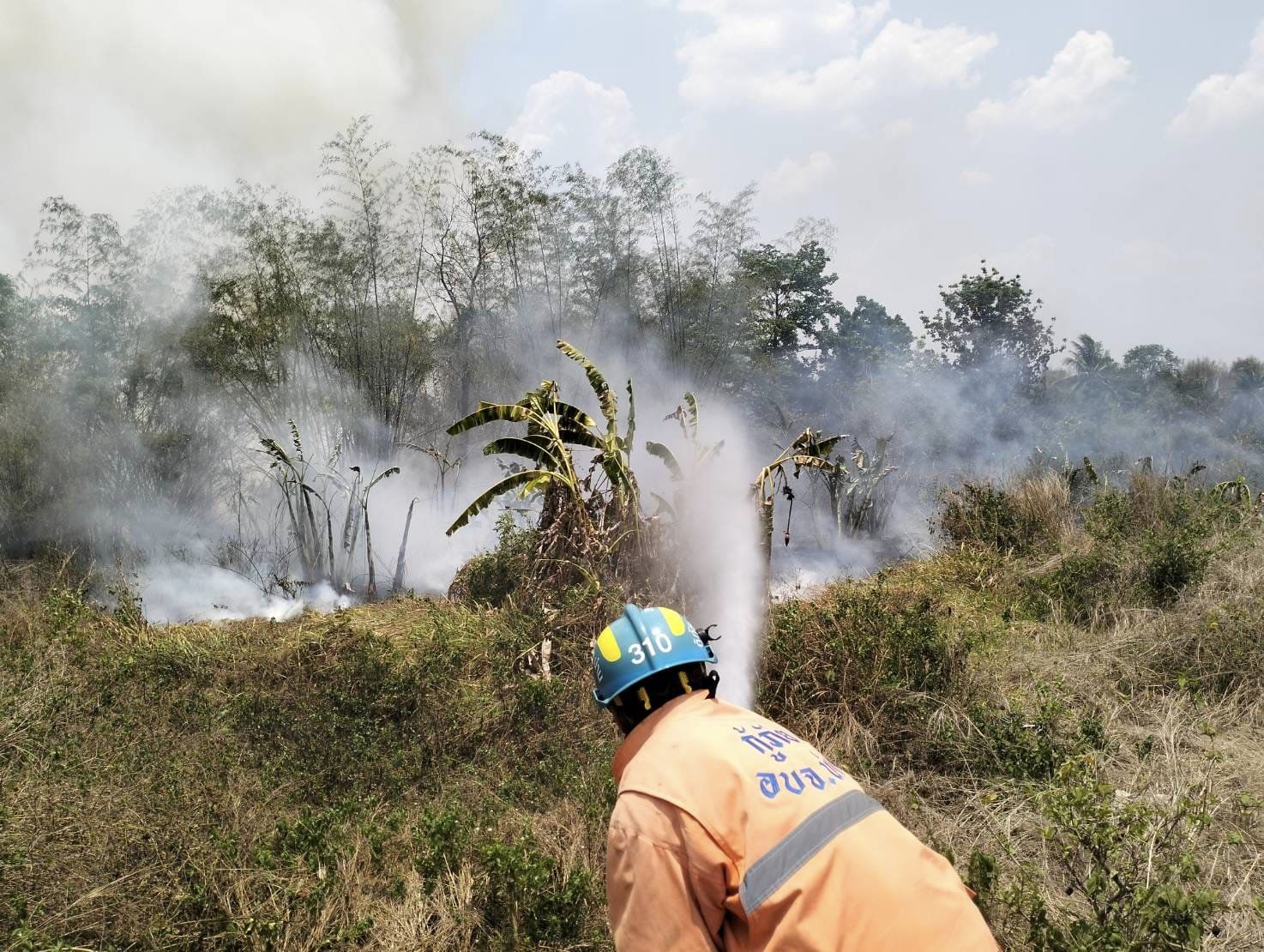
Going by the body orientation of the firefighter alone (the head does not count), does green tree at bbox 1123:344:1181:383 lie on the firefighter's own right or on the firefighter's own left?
on the firefighter's own right

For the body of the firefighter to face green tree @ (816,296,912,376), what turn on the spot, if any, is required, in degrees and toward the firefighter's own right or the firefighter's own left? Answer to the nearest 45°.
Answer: approximately 45° to the firefighter's own right

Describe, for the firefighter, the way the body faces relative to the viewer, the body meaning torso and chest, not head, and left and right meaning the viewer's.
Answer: facing away from the viewer and to the left of the viewer

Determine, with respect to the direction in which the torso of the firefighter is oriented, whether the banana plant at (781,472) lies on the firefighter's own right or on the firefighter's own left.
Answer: on the firefighter's own right

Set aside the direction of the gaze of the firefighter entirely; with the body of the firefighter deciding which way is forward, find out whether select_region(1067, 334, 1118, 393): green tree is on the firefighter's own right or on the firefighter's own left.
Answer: on the firefighter's own right

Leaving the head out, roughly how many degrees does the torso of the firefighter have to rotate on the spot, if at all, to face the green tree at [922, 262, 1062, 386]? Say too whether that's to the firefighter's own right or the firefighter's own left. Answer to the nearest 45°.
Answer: approximately 45° to the firefighter's own right
